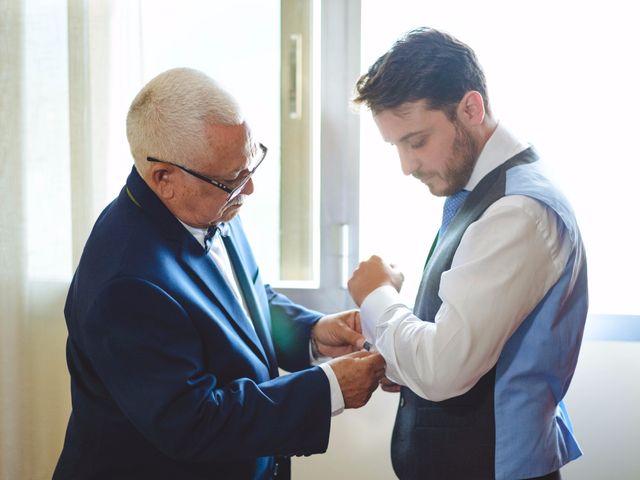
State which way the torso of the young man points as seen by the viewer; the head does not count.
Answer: to the viewer's left

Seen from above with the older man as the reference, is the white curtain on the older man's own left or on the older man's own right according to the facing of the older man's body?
on the older man's own left

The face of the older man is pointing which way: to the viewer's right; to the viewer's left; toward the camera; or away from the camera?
to the viewer's right

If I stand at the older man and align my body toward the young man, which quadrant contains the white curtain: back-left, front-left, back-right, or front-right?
back-left

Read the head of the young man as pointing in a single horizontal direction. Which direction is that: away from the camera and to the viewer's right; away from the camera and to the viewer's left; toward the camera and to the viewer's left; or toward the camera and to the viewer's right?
toward the camera and to the viewer's left

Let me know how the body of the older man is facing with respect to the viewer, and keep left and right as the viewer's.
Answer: facing to the right of the viewer

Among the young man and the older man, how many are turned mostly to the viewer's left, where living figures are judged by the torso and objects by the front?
1

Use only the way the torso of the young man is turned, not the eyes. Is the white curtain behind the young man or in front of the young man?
in front

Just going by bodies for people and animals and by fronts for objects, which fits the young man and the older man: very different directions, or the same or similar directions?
very different directions

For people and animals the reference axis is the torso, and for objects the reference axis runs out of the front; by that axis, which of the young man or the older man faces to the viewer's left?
the young man
